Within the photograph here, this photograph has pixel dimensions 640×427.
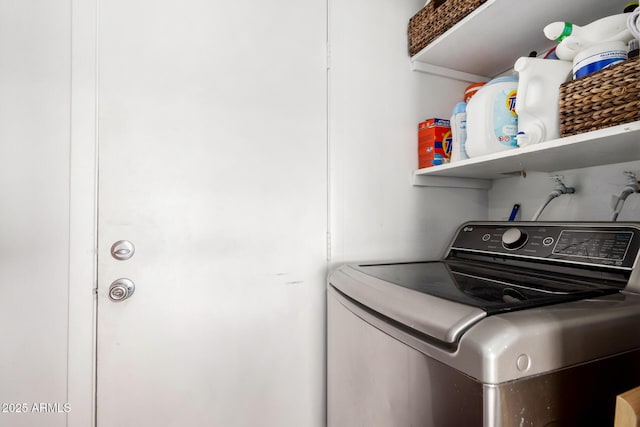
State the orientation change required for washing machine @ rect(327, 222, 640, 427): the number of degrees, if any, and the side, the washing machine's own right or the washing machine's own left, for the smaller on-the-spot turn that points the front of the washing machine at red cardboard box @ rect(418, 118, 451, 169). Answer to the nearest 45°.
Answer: approximately 135° to the washing machine's own right

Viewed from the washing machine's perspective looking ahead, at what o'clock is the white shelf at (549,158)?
The white shelf is roughly at 5 o'clock from the washing machine.

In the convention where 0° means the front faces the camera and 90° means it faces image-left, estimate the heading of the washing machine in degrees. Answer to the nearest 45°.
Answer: approximately 45°
